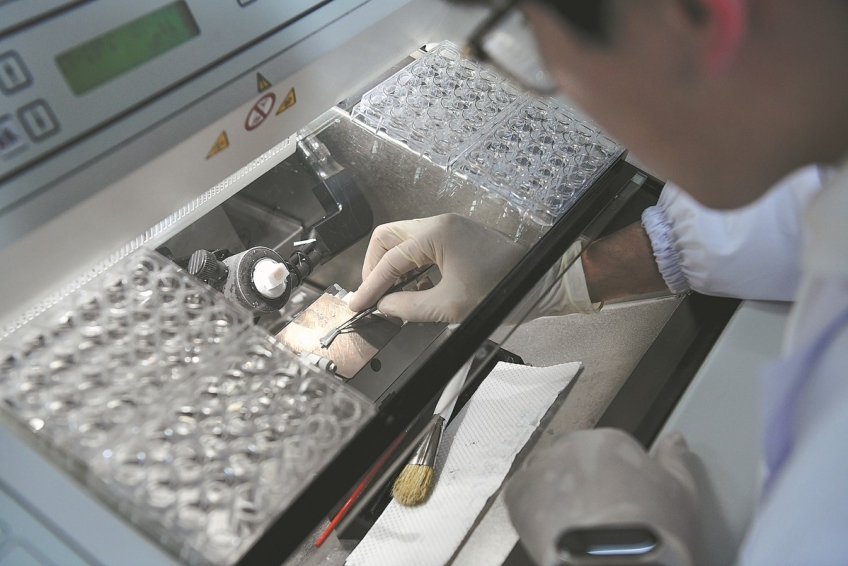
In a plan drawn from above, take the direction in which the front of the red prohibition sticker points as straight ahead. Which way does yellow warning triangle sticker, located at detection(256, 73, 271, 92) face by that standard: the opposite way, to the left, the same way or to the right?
the same way

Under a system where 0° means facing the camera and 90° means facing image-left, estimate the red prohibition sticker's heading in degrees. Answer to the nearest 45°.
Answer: approximately 315°

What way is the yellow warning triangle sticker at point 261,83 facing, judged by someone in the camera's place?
facing the viewer and to the right of the viewer

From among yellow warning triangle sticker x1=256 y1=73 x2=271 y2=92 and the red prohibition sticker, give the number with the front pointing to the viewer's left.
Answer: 0

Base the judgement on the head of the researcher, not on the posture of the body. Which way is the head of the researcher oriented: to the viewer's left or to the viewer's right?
to the viewer's left
